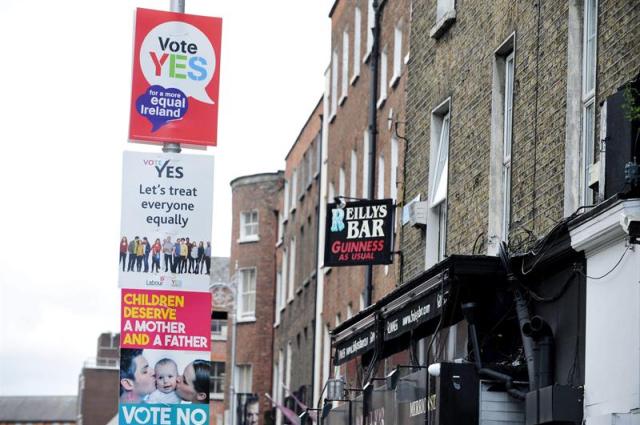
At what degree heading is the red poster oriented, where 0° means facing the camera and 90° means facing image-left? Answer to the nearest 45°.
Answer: approximately 0°

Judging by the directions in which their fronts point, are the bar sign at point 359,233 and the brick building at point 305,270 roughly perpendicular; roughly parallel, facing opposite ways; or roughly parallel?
roughly perpendicular

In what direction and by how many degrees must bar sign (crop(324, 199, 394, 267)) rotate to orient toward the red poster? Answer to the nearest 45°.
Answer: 0° — it already faces it

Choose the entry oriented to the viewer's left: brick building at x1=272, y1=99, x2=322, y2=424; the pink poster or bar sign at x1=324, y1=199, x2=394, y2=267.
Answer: the brick building

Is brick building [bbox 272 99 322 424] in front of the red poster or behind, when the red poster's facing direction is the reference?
behind

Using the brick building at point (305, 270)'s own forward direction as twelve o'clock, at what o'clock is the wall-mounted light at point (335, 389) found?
The wall-mounted light is roughly at 9 o'clock from the brick building.

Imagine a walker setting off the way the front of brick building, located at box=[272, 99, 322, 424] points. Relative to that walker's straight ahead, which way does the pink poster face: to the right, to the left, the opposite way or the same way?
to the left

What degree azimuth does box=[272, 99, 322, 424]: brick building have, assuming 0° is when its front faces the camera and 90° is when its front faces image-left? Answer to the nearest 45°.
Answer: approximately 90°

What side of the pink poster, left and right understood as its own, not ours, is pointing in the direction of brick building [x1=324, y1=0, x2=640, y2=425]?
left

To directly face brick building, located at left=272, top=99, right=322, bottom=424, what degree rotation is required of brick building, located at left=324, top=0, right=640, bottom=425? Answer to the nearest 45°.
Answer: approximately 135° to its right
